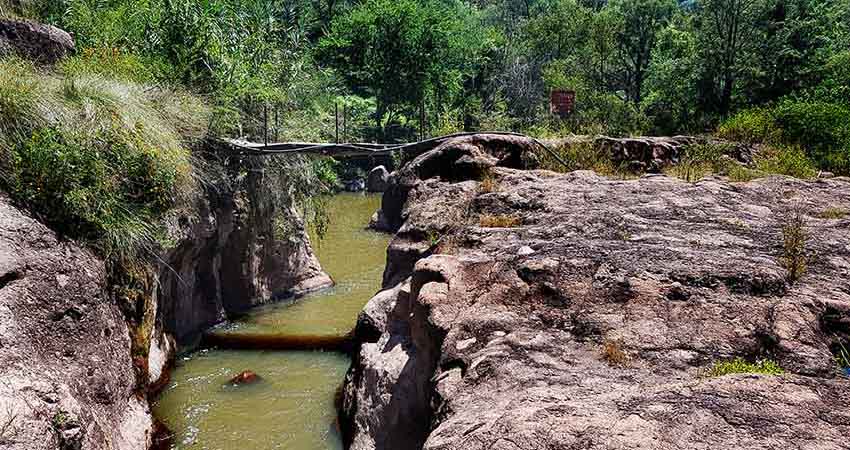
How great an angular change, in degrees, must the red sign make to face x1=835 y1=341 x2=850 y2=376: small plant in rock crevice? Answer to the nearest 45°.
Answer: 0° — it already faces it

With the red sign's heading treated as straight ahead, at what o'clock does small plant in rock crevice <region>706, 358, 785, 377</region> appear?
The small plant in rock crevice is roughly at 12 o'clock from the red sign.

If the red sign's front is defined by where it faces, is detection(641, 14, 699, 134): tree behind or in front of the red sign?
behind

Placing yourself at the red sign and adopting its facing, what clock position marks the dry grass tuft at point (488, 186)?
The dry grass tuft is roughly at 12 o'clock from the red sign.

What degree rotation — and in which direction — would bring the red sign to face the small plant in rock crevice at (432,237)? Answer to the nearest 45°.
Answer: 0° — it already faces it

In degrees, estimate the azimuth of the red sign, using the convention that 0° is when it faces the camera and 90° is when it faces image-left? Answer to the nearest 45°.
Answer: approximately 0°

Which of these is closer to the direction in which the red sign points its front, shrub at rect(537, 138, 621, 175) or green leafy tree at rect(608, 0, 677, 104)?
the shrub

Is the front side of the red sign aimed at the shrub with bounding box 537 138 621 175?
yes

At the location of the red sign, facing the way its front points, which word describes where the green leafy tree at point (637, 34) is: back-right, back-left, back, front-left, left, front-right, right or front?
back

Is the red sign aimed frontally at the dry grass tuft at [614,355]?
yes

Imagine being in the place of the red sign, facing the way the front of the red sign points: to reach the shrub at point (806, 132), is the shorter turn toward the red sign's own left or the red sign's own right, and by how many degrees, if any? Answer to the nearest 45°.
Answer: approximately 45° to the red sign's own left
